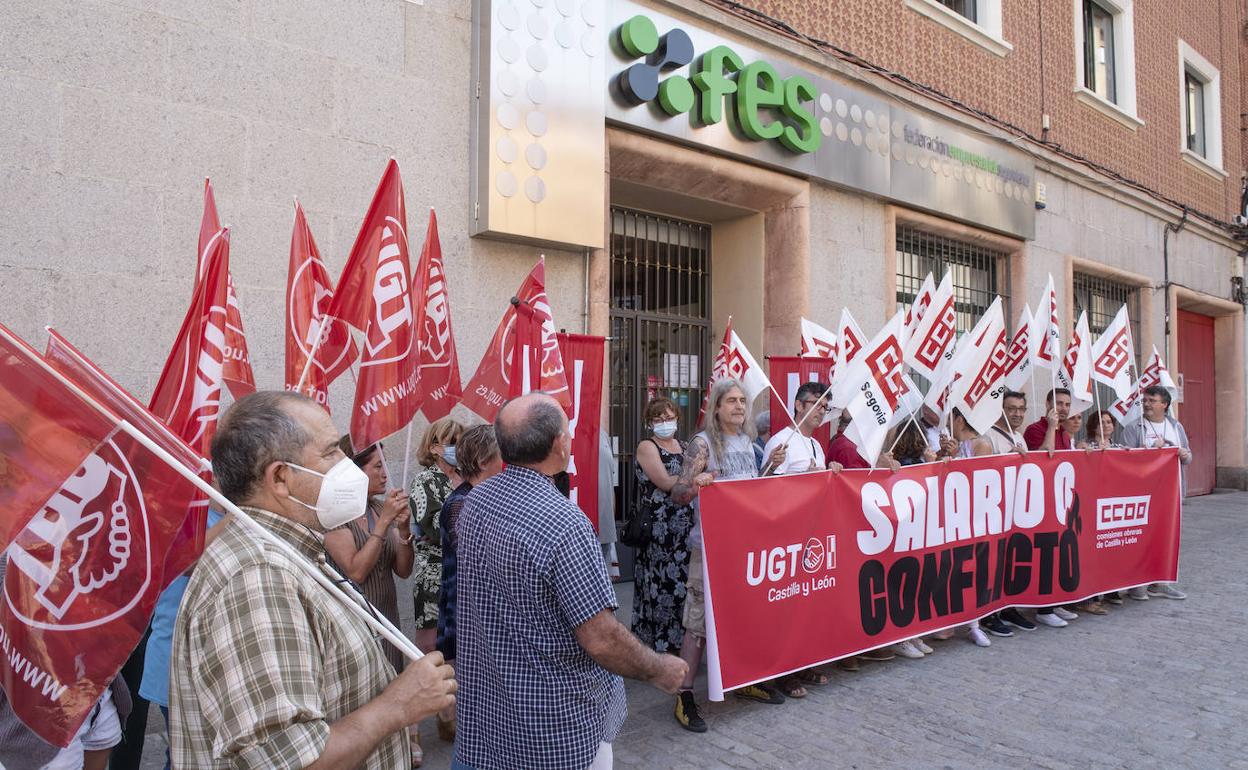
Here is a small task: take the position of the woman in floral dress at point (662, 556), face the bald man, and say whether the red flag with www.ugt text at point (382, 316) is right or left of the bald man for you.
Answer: right

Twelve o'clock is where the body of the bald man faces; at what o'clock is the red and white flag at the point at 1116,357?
The red and white flag is roughly at 12 o'clock from the bald man.

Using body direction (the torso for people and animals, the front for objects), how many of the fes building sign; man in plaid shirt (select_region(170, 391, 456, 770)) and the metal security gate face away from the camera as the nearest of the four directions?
0

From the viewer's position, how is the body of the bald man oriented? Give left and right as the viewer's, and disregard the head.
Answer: facing away from the viewer and to the right of the viewer

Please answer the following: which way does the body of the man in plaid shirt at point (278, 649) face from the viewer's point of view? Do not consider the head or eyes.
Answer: to the viewer's right

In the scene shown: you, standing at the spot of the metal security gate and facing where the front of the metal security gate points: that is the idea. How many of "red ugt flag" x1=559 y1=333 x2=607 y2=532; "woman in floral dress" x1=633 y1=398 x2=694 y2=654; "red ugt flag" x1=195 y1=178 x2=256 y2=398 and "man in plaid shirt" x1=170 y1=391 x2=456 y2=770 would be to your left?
0

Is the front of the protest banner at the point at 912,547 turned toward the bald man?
no

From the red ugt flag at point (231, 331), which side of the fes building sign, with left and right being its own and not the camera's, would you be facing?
right

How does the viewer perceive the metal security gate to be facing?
facing the viewer and to the right of the viewer

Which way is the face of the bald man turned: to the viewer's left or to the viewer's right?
to the viewer's right

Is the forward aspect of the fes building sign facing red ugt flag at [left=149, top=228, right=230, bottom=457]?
no

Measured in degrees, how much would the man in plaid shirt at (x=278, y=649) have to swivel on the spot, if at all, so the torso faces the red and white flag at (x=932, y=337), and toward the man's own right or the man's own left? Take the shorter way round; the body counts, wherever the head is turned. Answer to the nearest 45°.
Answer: approximately 45° to the man's own left

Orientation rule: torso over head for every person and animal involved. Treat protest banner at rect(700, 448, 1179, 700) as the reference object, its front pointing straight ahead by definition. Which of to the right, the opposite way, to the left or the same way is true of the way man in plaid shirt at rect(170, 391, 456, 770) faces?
to the left

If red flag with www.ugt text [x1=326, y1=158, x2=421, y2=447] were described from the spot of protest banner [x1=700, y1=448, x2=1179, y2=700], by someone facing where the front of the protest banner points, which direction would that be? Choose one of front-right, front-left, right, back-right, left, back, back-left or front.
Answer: right

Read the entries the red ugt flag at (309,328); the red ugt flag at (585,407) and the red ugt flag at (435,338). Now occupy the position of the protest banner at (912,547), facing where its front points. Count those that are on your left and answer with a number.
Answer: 0

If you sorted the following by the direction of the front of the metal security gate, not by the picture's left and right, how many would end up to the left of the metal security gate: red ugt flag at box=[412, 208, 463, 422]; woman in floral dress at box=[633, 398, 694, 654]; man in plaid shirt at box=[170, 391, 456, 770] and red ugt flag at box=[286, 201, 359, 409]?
0
